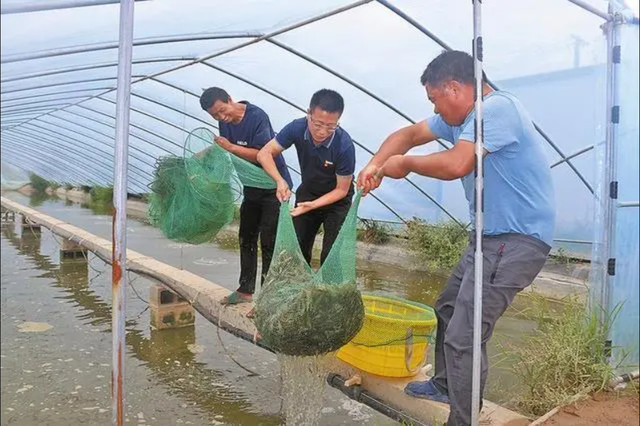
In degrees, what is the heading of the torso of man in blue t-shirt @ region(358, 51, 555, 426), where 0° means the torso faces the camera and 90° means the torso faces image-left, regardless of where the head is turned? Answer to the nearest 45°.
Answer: approximately 90°

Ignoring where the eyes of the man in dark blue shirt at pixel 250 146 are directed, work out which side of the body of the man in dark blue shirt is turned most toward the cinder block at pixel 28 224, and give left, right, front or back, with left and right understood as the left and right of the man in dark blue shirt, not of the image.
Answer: right

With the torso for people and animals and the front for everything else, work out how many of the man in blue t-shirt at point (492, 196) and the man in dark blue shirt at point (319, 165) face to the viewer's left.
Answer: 1

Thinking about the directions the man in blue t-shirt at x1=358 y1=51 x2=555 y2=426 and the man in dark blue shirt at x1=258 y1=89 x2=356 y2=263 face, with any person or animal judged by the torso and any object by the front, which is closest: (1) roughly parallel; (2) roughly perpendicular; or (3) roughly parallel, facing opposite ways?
roughly perpendicular

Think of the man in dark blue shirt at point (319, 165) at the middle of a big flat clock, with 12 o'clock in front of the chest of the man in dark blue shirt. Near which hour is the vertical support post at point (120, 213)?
The vertical support post is roughly at 1 o'clock from the man in dark blue shirt.

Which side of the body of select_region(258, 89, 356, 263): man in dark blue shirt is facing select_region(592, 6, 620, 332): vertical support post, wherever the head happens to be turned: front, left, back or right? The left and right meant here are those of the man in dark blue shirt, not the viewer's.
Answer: left

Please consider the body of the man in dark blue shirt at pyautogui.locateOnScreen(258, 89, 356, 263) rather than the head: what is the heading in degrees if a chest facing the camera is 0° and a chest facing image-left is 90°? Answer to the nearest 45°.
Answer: approximately 0°
